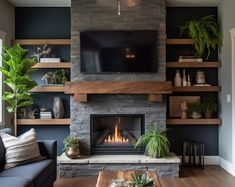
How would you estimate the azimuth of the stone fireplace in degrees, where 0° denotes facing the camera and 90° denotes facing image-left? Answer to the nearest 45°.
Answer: approximately 0°

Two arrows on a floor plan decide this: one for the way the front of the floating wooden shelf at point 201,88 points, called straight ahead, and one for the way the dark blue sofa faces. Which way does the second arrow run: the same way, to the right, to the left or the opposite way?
to the left

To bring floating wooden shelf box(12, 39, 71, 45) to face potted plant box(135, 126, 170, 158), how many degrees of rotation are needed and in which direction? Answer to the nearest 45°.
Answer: approximately 45° to its left

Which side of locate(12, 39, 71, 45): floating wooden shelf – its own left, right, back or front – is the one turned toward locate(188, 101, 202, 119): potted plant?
left

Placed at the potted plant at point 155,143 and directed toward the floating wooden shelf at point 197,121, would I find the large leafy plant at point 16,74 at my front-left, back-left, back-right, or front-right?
back-left

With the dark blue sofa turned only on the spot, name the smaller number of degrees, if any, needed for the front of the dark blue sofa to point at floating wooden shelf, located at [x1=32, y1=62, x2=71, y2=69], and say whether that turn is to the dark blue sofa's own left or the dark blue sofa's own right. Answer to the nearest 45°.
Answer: approximately 135° to the dark blue sofa's own left
